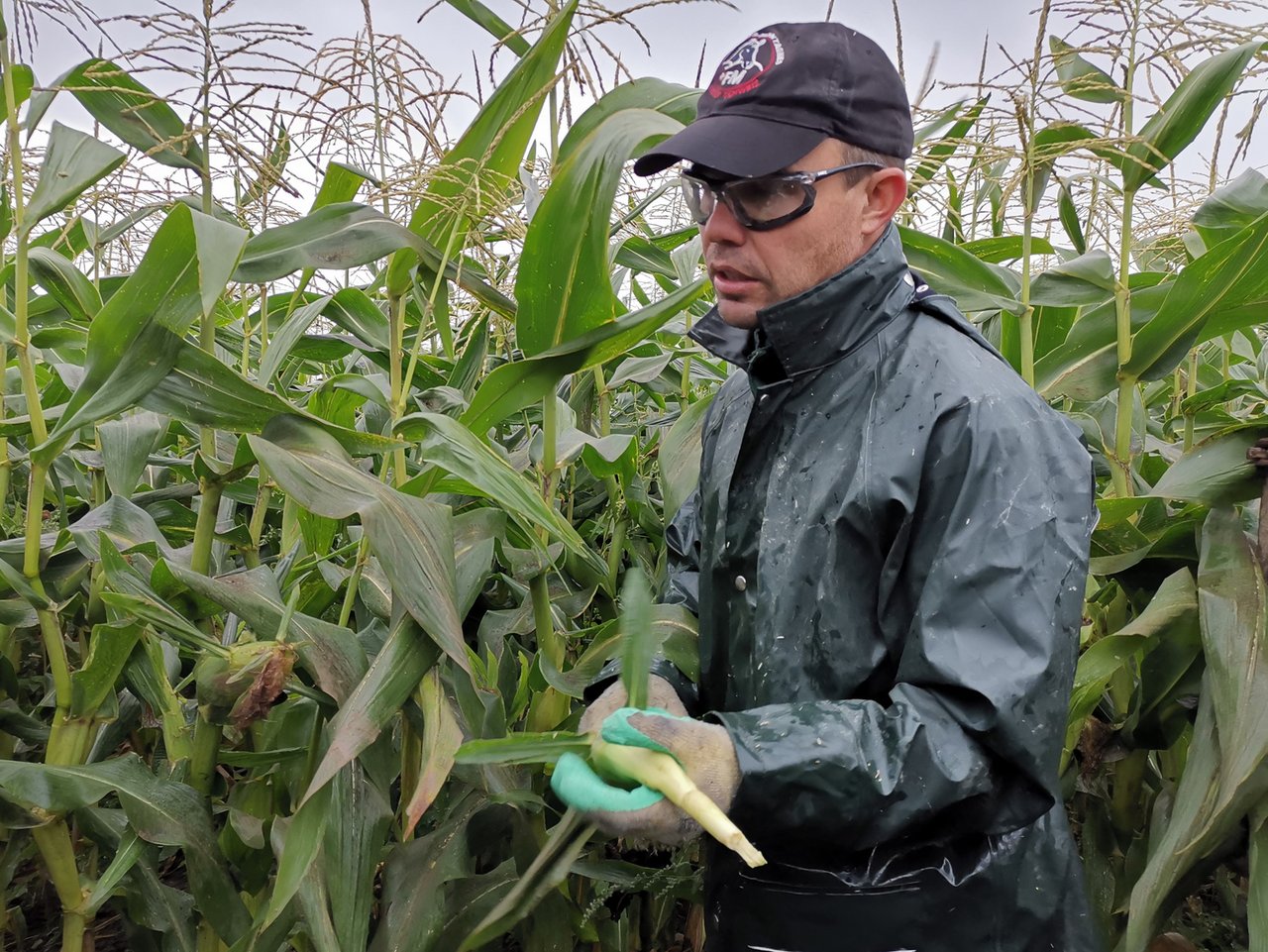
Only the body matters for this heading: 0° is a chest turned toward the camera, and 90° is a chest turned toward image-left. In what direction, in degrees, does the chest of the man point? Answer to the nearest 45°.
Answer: approximately 45°
